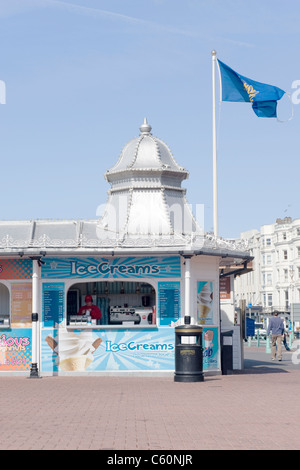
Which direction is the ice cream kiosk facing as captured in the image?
toward the camera

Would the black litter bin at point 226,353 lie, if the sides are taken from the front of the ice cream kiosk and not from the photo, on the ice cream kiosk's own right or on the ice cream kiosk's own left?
on the ice cream kiosk's own left
